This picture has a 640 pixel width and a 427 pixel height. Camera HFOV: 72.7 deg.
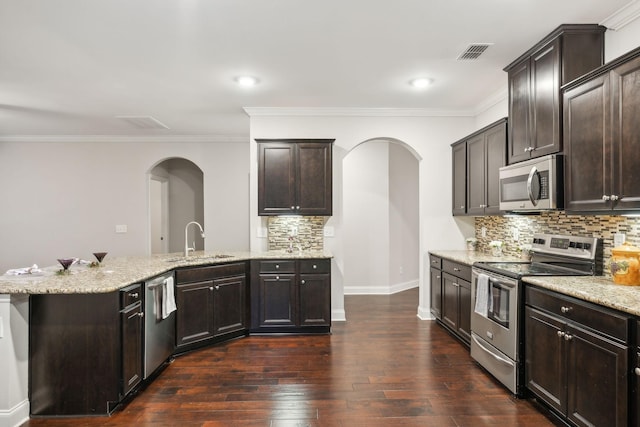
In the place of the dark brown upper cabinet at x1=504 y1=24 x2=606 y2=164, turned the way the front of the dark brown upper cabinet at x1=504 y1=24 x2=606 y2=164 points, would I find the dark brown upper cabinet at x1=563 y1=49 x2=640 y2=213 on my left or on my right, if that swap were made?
on my left

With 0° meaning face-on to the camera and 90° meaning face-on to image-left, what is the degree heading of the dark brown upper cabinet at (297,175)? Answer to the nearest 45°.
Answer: approximately 0°

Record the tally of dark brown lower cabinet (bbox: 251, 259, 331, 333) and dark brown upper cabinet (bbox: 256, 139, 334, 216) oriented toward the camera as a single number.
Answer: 2

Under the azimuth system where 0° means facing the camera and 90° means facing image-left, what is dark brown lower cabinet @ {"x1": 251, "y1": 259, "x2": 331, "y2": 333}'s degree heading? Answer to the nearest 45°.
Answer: approximately 0°

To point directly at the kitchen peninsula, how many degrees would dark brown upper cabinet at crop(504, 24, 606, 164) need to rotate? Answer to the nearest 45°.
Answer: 0° — it already faces it

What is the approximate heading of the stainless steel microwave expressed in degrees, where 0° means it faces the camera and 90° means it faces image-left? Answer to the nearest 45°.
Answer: approximately 45°

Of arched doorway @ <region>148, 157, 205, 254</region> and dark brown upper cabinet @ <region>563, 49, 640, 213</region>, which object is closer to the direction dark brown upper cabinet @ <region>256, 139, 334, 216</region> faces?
the dark brown upper cabinet

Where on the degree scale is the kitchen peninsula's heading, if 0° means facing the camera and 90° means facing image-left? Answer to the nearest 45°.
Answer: approximately 315°

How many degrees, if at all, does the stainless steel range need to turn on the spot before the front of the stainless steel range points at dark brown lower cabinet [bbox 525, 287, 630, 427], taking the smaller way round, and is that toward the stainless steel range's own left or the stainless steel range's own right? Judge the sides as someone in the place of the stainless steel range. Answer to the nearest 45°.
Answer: approximately 90° to the stainless steel range's own left

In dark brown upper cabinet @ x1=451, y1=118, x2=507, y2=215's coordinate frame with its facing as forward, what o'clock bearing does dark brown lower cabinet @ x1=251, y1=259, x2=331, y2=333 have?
The dark brown lower cabinet is roughly at 1 o'clock from the dark brown upper cabinet.
